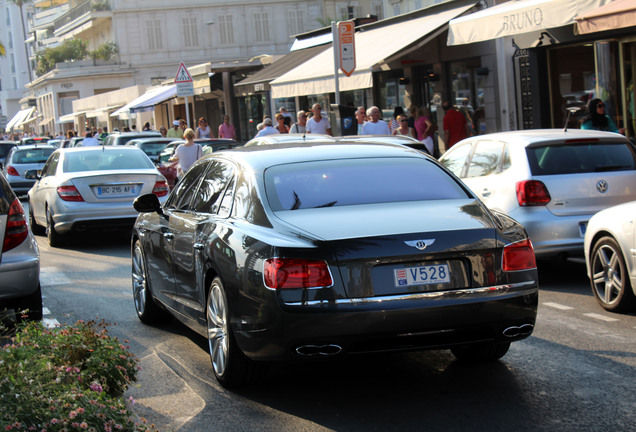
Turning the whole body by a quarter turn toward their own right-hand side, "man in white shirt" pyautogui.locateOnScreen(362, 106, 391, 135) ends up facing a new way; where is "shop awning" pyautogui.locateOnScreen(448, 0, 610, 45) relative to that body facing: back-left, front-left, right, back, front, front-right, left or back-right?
back-left

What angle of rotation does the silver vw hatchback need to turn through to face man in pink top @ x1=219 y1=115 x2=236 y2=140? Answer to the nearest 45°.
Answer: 0° — it already faces them

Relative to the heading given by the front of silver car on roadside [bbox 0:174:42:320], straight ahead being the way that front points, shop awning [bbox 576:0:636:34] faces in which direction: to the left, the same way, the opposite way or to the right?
to the left

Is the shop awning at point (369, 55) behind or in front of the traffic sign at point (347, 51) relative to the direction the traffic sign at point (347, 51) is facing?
behind

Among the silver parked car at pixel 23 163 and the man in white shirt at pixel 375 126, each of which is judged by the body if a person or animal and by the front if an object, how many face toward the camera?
1

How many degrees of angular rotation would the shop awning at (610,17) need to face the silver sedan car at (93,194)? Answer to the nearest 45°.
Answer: approximately 45° to its right

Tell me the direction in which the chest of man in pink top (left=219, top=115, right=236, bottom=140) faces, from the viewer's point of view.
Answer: toward the camera

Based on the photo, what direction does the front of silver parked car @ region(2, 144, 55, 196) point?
away from the camera

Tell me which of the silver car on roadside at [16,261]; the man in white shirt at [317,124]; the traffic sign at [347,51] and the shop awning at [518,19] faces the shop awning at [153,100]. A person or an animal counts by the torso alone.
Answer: the silver car on roadside

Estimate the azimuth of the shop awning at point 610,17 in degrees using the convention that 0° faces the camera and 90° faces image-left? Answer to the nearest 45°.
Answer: approximately 45°

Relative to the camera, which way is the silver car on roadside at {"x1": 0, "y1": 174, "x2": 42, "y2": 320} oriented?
away from the camera

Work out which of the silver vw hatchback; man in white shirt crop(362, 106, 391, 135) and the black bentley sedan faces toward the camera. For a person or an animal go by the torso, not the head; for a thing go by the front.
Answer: the man in white shirt

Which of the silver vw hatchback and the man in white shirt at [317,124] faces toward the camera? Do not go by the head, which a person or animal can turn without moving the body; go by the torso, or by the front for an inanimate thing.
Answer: the man in white shirt

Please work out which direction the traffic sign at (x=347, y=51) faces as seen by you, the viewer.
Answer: facing the viewer

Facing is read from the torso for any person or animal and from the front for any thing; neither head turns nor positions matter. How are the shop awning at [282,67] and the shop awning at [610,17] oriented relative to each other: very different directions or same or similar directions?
same or similar directions

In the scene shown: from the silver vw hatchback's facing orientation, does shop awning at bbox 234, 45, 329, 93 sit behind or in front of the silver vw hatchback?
in front

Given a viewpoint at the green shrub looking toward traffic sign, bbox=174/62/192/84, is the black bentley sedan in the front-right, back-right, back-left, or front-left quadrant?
front-right

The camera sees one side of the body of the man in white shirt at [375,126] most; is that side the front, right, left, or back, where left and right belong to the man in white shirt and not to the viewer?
front

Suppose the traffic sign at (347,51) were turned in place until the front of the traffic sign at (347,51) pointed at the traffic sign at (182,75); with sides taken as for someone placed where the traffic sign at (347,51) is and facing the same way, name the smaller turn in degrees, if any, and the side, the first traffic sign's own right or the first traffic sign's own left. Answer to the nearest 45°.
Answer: approximately 135° to the first traffic sign's own right
